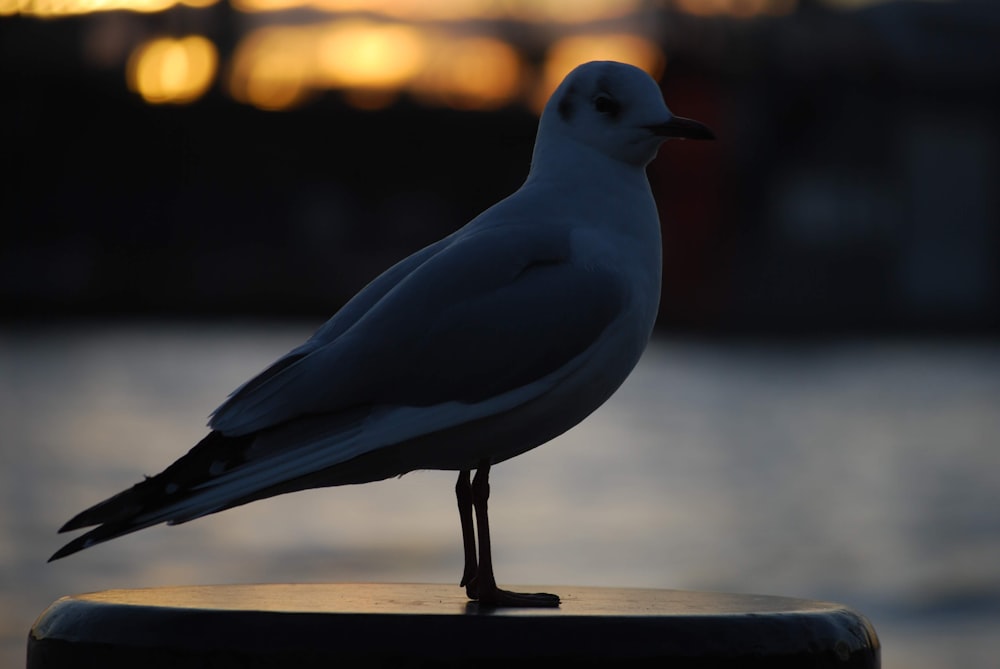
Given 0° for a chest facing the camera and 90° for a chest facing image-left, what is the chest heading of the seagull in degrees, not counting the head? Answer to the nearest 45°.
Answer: approximately 270°
